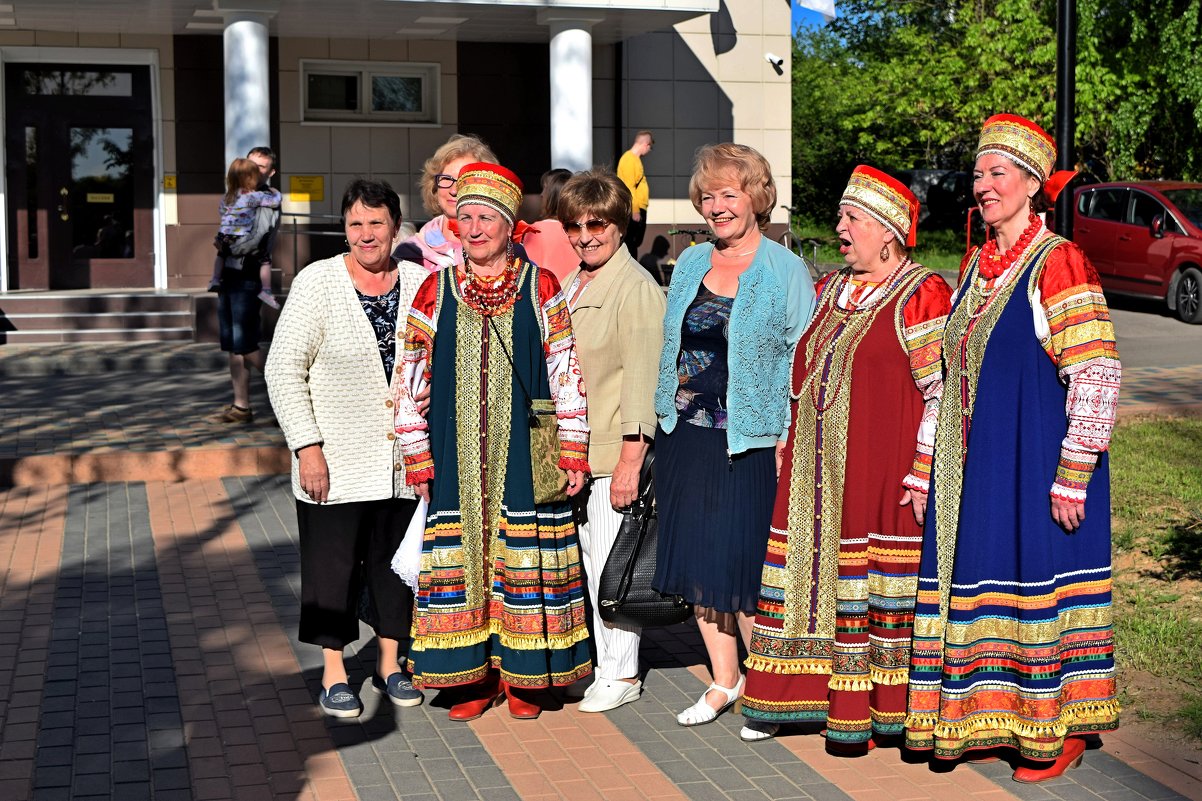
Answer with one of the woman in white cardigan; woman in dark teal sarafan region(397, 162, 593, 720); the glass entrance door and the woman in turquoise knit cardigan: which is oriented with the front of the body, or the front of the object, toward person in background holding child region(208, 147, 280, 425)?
the glass entrance door

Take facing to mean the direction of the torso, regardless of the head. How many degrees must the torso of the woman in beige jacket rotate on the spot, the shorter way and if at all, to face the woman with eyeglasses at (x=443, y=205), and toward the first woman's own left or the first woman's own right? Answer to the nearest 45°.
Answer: approximately 90° to the first woman's own right

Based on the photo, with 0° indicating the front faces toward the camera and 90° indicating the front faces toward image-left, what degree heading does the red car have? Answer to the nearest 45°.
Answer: approximately 315°

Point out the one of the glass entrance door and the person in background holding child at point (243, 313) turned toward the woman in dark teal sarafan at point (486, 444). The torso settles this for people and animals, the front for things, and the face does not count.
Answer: the glass entrance door

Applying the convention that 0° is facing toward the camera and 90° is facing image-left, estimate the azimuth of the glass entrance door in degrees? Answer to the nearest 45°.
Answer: approximately 0°

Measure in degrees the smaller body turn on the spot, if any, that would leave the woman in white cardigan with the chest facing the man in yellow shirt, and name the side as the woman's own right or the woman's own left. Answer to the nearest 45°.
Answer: approximately 135° to the woman's own left
